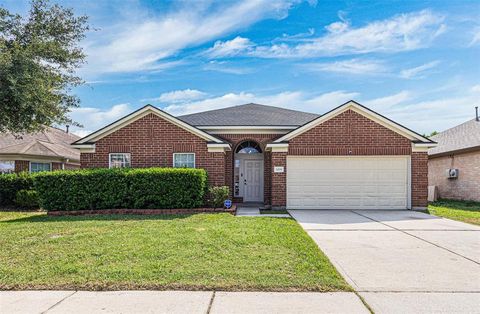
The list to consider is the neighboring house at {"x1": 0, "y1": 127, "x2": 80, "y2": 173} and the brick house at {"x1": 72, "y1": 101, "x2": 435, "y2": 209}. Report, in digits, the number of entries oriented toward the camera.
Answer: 2

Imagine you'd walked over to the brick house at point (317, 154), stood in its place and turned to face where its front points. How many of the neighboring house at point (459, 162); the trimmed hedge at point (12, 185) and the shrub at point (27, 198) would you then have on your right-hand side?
2

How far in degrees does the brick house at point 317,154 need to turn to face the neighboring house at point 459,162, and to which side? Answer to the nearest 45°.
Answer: approximately 135° to its left

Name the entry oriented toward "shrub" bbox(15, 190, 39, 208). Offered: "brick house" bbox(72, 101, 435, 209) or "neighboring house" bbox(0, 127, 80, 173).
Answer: the neighboring house

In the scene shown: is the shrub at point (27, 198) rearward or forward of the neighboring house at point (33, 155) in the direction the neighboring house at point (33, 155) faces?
forward

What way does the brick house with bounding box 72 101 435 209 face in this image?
toward the camera

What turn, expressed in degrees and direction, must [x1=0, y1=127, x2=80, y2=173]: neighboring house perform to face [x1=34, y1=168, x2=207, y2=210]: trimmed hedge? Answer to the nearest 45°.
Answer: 0° — it already faces it

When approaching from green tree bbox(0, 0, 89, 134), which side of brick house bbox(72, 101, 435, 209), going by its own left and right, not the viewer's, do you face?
right

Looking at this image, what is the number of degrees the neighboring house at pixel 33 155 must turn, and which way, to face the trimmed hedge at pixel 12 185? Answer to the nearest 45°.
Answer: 0° — it already faces it

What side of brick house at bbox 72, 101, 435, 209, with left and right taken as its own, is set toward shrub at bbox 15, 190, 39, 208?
right

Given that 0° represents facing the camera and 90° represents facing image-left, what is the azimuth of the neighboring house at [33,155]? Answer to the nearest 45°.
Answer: approximately 0°
